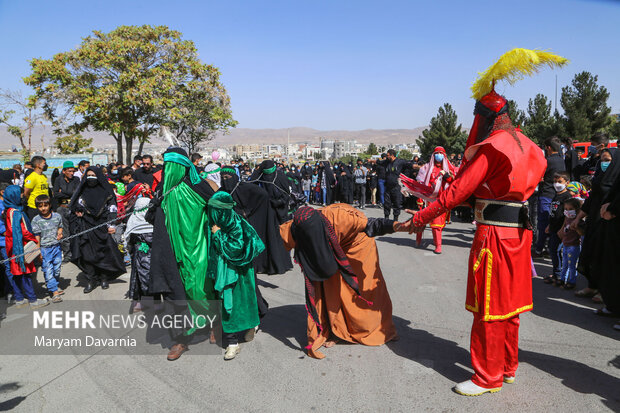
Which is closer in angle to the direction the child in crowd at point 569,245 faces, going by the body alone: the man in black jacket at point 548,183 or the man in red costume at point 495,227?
the man in red costume

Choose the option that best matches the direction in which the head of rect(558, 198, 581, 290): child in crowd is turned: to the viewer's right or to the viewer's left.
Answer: to the viewer's left

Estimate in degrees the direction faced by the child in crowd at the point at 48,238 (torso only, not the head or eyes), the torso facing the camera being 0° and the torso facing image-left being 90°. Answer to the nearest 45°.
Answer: approximately 0°

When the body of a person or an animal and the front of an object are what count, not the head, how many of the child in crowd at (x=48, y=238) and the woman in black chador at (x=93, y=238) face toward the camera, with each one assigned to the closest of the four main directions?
2

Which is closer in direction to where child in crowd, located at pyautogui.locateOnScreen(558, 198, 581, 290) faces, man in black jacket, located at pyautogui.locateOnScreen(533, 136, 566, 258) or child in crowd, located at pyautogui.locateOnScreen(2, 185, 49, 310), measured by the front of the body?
the child in crowd

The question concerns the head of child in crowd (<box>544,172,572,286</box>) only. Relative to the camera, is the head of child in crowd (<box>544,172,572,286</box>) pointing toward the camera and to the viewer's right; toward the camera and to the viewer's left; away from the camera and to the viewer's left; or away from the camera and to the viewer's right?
toward the camera and to the viewer's left

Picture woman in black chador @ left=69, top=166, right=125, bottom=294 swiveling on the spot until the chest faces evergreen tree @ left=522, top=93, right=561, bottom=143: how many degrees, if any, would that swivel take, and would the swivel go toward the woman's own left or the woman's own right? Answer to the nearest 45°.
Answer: approximately 135° to the woman's own left
